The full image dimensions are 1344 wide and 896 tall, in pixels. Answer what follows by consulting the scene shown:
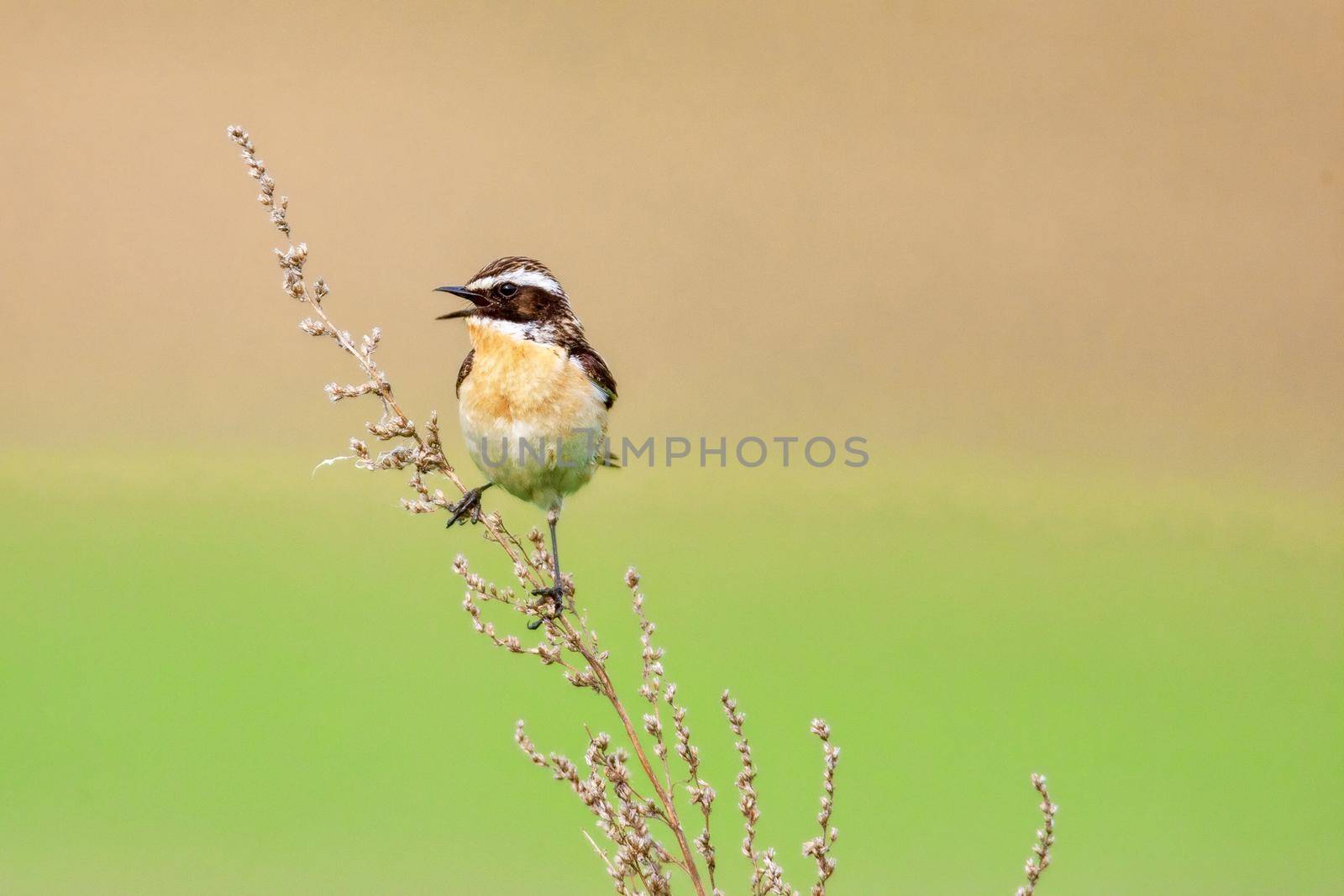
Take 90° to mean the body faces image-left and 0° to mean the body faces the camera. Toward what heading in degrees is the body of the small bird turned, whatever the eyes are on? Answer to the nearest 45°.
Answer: approximately 45°
